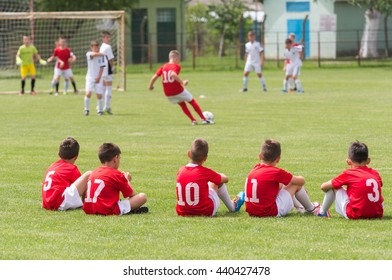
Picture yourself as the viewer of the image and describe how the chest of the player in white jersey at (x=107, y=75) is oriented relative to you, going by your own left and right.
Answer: facing the viewer and to the right of the viewer

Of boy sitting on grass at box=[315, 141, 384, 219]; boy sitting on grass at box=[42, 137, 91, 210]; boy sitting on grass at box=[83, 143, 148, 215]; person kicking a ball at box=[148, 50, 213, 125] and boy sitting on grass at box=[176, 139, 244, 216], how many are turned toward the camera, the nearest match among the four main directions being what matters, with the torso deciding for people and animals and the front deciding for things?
0

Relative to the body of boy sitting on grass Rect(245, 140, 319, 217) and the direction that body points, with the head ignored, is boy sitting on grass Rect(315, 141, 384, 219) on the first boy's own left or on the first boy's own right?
on the first boy's own right

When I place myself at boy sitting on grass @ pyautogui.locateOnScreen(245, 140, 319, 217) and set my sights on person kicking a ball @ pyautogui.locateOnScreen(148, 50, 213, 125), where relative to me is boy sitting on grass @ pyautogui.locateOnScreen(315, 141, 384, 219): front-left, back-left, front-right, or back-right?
back-right

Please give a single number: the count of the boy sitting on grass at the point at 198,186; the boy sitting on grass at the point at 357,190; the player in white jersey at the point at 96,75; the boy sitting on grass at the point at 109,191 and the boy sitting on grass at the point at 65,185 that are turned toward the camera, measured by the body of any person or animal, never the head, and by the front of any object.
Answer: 1

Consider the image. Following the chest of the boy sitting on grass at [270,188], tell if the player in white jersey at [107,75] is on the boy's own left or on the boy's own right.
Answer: on the boy's own left

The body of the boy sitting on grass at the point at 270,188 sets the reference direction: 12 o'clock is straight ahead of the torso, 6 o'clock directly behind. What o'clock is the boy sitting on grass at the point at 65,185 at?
the boy sitting on grass at the point at 65,185 is roughly at 8 o'clock from the boy sitting on grass at the point at 270,188.

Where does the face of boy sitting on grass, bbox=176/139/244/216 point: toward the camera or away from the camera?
away from the camera

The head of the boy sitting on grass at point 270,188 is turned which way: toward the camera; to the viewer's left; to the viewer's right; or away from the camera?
away from the camera

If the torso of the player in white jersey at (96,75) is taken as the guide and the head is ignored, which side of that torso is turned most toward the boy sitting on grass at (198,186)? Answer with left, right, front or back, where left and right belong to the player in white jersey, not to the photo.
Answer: front

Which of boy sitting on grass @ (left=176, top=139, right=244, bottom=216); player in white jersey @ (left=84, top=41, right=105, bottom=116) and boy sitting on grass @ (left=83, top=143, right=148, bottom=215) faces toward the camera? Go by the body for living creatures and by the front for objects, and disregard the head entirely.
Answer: the player in white jersey

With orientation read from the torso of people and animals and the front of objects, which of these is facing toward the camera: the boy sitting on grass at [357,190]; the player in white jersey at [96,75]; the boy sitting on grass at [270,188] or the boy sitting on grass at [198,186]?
the player in white jersey

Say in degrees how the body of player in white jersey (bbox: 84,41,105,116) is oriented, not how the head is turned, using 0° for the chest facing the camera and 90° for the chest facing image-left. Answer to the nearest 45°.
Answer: approximately 0°
